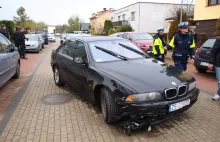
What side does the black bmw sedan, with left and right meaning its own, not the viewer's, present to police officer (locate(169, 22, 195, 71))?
left

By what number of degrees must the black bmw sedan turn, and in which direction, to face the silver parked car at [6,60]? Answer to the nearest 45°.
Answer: approximately 180°

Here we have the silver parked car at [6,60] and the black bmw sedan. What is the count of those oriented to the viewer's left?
0

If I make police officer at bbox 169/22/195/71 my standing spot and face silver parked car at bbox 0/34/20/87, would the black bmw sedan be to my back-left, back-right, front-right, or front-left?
front-left
